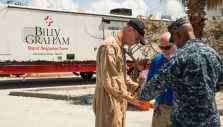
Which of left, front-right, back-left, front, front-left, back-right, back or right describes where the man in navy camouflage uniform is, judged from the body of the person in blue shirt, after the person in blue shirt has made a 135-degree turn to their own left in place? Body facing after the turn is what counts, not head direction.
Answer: right

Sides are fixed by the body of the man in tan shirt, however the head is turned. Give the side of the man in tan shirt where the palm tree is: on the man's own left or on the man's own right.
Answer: on the man's own left

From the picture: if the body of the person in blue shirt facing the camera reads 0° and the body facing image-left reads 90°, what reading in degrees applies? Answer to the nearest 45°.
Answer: approximately 45°

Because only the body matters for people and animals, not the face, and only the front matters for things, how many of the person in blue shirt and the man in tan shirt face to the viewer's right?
1

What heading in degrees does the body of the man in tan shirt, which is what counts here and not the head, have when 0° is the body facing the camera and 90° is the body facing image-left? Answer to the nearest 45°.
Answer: approximately 270°

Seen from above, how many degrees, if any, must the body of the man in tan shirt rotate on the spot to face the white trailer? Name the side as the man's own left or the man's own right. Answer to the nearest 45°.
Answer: approximately 90° to the man's own left

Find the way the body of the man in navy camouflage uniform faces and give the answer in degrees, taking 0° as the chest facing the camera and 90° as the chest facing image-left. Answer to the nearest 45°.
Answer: approximately 135°

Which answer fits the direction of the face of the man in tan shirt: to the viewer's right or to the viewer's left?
to the viewer's right

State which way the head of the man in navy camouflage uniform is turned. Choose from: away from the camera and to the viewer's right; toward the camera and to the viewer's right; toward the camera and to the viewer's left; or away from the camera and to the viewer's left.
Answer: away from the camera and to the viewer's left
